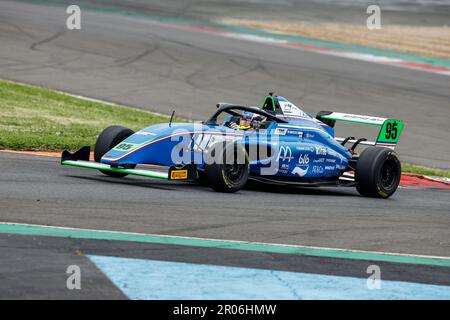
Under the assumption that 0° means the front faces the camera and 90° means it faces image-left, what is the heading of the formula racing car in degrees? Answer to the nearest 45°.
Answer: approximately 45°
